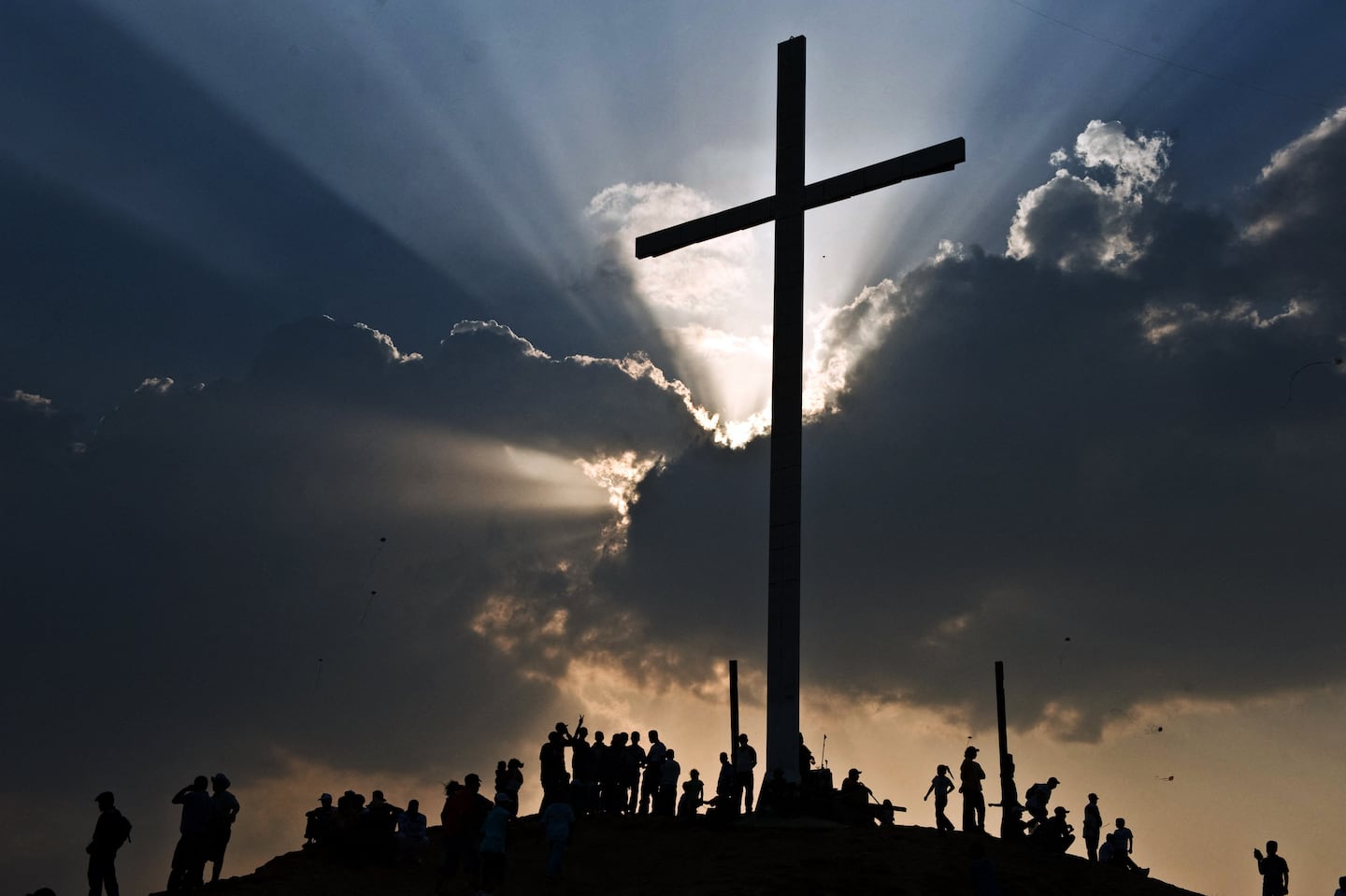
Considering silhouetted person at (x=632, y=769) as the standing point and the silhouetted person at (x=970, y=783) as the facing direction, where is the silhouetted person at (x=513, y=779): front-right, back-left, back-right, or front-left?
back-right

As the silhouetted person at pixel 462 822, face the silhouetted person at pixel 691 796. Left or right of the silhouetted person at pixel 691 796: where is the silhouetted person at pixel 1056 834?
right

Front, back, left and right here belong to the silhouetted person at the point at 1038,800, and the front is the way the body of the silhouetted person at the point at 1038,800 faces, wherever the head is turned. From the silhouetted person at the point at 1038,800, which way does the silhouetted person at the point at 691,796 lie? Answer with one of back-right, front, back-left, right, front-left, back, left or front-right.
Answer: back

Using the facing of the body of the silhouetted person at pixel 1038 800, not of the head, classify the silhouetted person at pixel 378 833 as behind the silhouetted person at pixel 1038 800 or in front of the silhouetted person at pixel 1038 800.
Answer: behind

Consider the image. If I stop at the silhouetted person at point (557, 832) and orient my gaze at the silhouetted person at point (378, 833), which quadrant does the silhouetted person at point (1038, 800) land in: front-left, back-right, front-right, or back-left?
back-right

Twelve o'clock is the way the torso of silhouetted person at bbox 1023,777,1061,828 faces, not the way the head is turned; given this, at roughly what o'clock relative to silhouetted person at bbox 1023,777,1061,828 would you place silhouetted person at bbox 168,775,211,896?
silhouetted person at bbox 168,775,211,896 is roughly at 5 o'clock from silhouetted person at bbox 1023,777,1061,828.

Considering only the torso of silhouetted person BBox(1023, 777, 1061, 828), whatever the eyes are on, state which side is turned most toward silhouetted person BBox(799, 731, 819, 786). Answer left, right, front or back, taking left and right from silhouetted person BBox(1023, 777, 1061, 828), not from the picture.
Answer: back

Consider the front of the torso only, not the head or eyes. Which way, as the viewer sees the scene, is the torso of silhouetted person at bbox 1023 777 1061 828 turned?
to the viewer's right

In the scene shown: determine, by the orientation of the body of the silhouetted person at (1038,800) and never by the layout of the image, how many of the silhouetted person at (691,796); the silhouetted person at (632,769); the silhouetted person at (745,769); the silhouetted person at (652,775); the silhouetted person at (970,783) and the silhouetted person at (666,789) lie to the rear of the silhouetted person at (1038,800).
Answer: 6

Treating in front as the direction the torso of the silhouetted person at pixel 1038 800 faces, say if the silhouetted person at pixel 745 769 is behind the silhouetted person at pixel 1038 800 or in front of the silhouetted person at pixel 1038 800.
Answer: behind
